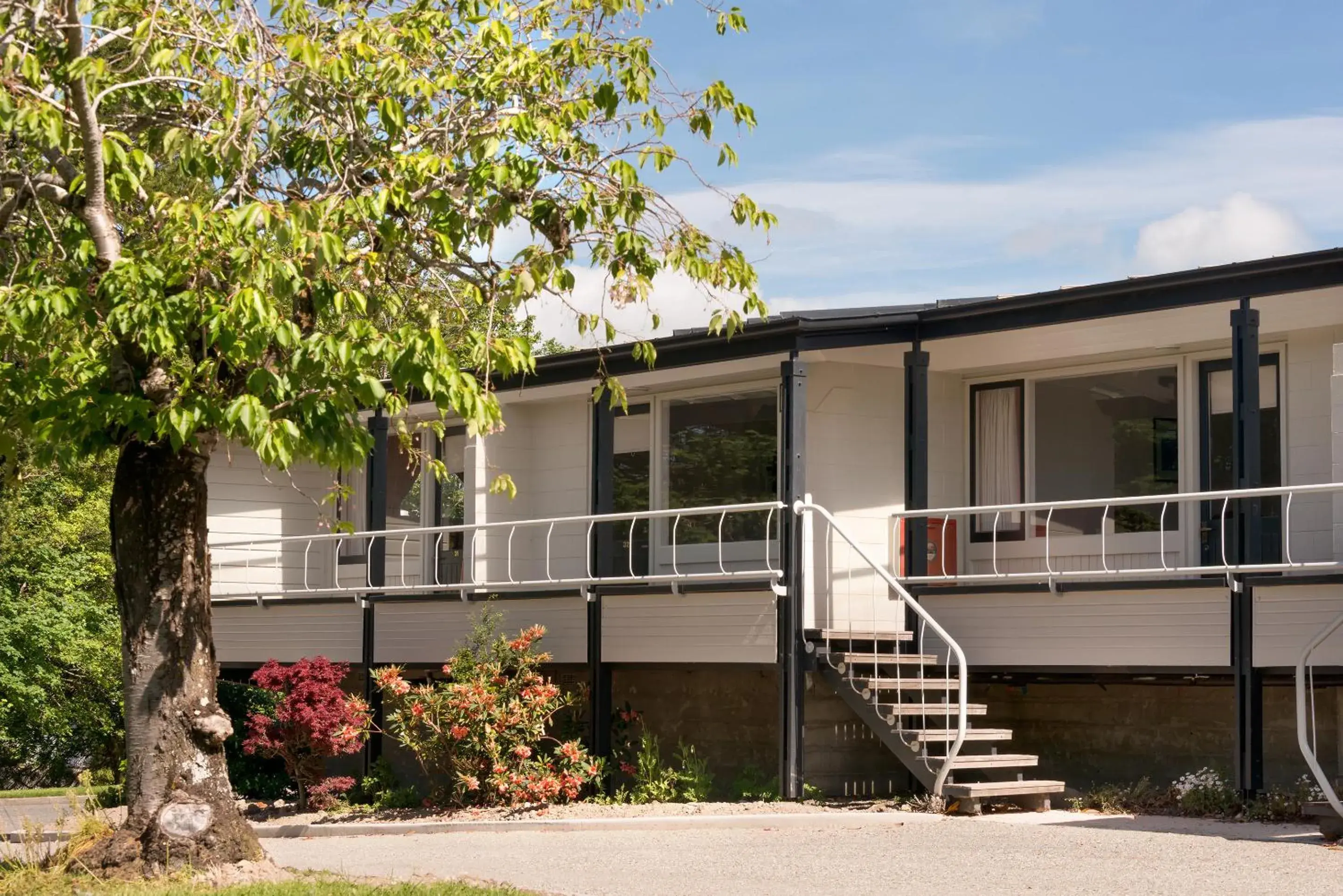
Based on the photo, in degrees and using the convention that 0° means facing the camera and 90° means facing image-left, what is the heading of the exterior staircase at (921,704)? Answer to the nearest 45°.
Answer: approximately 315°

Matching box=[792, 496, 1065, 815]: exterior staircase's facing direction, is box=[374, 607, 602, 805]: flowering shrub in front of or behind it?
behind

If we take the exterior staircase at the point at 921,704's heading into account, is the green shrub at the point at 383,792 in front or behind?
behind

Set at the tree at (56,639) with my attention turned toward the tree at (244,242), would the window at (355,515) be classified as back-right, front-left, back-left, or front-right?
front-left

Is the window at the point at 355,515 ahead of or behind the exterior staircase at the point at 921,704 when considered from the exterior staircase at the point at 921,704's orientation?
behind

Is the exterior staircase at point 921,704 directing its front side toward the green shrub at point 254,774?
no

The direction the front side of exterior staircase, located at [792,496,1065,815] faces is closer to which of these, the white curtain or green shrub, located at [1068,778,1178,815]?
the green shrub

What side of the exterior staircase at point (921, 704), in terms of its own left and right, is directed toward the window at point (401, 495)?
back

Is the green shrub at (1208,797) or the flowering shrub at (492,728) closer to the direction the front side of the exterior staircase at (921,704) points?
the green shrub

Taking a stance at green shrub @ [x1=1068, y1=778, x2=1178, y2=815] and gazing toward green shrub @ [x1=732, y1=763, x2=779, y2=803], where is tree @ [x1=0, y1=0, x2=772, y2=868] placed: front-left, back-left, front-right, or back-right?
front-left

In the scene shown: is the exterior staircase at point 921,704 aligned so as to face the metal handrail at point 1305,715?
yes

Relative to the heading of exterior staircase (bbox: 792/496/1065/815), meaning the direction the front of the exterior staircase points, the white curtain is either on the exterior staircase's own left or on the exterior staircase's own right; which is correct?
on the exterior staircase's own left
